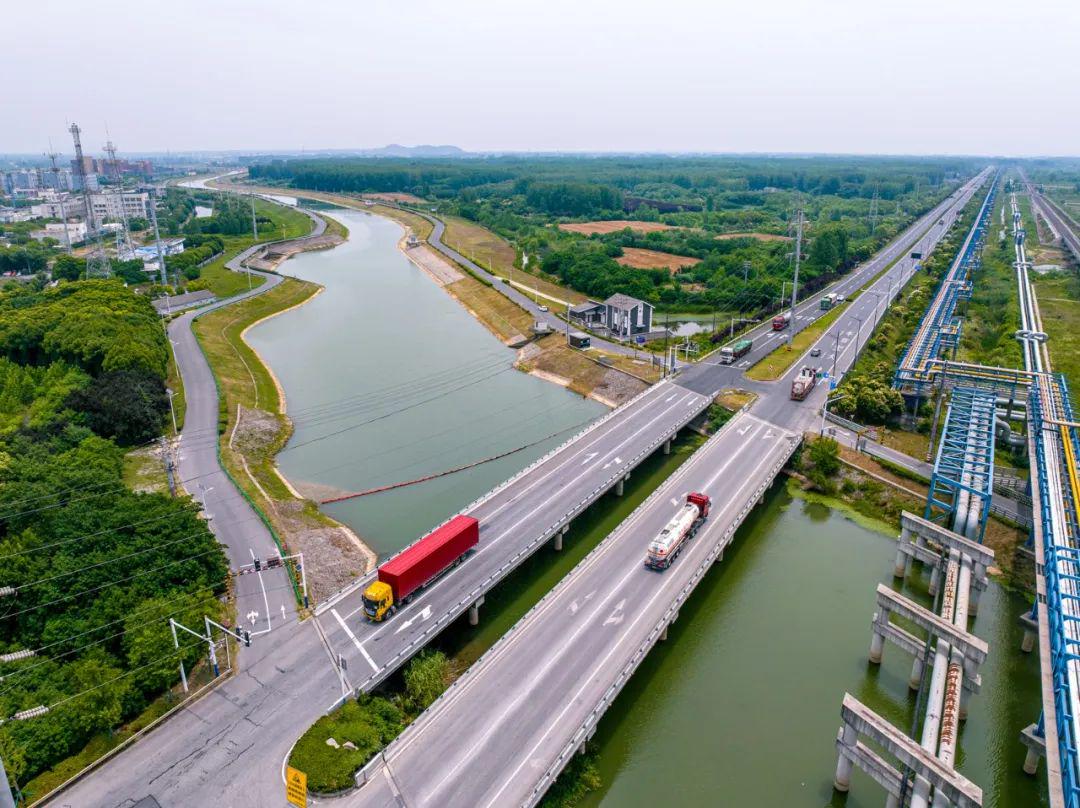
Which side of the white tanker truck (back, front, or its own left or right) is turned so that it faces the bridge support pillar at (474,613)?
back

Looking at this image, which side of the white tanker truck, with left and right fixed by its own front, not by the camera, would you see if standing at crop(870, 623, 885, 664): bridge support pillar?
right

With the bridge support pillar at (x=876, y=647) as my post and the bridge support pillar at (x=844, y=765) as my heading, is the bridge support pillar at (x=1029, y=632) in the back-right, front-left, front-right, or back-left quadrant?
back-left

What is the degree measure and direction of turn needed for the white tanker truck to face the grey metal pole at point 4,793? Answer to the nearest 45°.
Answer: approximately 180°

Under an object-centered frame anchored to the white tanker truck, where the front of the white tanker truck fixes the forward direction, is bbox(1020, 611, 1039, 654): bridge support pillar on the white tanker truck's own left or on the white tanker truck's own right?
on the white tanker truck's own right

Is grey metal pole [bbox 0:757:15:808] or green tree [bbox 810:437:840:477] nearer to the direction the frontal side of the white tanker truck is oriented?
the green tree

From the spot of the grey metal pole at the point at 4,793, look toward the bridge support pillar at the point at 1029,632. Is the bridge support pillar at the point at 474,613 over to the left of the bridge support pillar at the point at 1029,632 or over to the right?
left

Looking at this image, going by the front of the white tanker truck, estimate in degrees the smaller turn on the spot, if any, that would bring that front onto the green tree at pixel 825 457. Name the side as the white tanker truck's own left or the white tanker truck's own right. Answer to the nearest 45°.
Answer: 0° — it already faces it

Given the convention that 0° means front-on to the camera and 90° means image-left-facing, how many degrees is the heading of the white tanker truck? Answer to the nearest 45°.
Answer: approximately 225°

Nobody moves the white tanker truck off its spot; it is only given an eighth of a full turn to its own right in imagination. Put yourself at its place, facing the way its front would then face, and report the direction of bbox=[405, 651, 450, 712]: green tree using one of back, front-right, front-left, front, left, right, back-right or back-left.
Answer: back-right

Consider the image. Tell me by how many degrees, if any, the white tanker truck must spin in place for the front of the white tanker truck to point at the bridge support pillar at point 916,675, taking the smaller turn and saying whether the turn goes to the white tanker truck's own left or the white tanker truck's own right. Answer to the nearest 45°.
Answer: approximately 90° to the white tanker truck's own right
